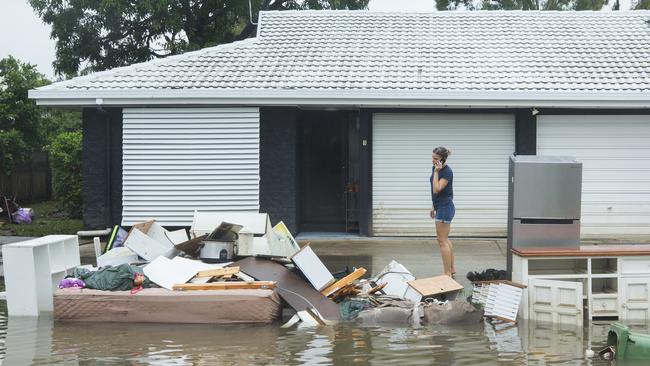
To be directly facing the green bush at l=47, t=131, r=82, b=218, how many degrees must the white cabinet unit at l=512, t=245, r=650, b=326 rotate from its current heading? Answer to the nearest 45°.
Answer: approximately 135° to its right

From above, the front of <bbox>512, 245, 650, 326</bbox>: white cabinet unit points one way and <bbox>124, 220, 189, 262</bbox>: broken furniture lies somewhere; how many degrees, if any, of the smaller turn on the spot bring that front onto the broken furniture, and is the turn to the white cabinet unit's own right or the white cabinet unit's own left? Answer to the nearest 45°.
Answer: approximately 90° to the white cabinet unit's own right

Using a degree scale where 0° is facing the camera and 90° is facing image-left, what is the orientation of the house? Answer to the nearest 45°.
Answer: approximately 0°

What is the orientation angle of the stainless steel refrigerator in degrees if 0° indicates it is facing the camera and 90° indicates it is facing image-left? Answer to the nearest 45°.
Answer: approximately 0°

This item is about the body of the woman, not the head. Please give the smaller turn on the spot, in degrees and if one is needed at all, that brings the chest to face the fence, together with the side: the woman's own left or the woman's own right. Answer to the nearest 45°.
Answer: approximately 45° to the woman's own right
